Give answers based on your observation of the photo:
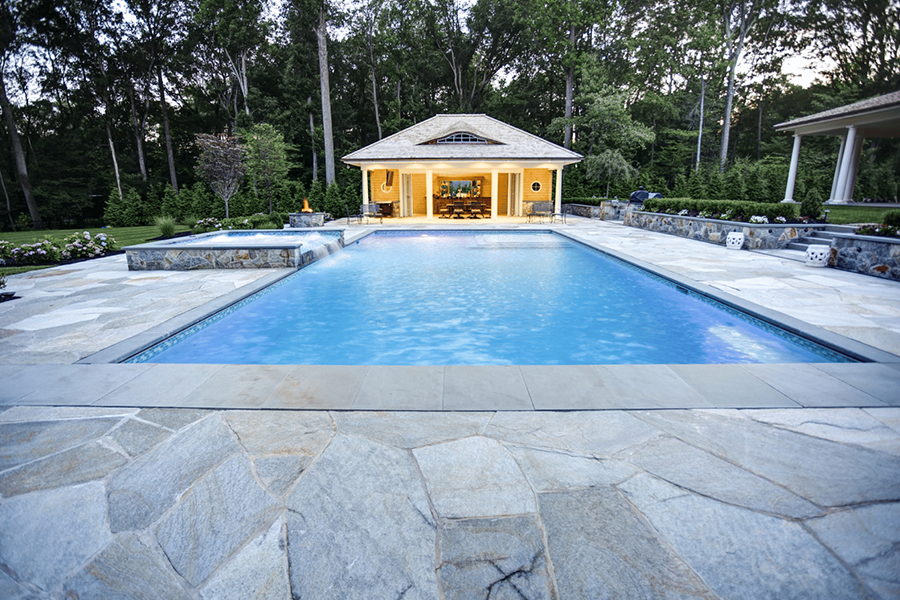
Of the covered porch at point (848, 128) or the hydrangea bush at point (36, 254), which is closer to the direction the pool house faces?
the hydrangea bush

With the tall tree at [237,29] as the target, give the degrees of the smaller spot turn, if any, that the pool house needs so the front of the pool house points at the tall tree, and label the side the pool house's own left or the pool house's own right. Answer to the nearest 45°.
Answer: approximately 135° to the pool house's own right

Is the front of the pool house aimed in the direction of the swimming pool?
yes

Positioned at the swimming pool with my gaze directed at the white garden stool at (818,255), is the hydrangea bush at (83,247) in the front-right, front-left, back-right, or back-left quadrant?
back-left

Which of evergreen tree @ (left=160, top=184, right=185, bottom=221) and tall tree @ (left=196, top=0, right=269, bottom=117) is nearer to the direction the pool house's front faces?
the evergreen tree

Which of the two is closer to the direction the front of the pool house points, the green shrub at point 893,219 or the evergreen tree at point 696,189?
the green shrub

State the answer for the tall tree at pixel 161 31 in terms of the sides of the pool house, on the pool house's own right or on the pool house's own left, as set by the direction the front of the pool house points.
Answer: on the pool house's own right

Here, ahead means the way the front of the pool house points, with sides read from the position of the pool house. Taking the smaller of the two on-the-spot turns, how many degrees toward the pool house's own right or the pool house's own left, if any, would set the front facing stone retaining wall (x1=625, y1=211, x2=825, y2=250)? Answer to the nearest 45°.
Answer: approximately 45° to the pool house's own left

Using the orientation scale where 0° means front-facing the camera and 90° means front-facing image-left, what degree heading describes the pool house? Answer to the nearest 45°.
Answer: approximately 0°

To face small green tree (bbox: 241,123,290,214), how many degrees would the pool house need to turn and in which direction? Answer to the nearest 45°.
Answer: approximately 90° to its right

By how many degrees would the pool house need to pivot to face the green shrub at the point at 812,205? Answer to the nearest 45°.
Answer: approximately 45° to its left

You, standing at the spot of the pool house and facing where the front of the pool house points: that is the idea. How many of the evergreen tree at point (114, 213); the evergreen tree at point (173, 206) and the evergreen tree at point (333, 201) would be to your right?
3

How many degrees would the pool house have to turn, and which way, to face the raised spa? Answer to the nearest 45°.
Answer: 0° — it already faces it

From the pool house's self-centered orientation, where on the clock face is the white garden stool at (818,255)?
The white garden stool is roughly at 11 o'clock from the pool house.

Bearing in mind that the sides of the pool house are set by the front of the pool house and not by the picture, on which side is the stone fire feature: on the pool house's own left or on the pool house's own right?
on the pool house's own right

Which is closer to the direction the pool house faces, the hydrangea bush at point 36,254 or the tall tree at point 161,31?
the hydrangea bush

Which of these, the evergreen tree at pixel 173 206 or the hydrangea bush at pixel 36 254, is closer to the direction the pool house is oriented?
the hydrangea bush
